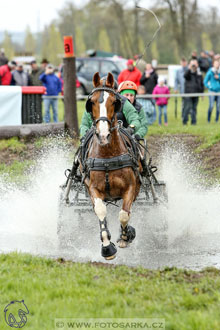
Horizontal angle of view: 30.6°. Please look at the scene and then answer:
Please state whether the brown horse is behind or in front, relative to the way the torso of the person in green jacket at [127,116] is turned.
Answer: in front

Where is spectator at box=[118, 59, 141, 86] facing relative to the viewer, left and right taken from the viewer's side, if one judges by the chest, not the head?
facing the viewer

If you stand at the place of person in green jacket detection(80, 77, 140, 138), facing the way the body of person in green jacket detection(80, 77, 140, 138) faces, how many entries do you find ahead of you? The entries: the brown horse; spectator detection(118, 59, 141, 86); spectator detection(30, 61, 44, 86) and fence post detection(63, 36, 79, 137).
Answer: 1

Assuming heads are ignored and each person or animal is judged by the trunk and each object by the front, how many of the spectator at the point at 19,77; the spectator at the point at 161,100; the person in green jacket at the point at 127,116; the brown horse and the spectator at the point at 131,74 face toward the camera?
5

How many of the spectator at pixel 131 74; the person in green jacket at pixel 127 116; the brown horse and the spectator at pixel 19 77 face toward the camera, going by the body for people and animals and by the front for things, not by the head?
4

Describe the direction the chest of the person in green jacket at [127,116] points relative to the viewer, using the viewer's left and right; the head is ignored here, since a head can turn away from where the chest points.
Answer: facing the viewer

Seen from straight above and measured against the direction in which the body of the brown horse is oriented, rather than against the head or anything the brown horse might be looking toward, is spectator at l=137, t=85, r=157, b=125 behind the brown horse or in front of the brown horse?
behind

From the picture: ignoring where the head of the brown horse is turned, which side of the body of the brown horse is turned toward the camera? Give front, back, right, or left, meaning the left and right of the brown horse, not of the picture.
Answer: front

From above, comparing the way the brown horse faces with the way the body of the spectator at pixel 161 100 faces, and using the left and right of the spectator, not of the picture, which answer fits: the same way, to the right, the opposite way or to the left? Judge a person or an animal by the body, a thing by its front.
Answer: the same way

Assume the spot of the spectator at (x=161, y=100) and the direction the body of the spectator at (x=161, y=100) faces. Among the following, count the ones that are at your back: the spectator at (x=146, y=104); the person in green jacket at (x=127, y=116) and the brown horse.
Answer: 0

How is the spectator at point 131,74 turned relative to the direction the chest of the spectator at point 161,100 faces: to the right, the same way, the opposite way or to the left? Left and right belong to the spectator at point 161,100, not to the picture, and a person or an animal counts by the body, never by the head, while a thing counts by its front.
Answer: the same way

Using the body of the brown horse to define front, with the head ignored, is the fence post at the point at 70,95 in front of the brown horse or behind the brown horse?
behind

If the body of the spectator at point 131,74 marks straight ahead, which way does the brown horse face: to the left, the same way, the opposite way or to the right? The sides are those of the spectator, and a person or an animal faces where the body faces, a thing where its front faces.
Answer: the same way

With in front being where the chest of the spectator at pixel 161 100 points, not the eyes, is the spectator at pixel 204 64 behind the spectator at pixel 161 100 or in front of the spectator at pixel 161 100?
behind

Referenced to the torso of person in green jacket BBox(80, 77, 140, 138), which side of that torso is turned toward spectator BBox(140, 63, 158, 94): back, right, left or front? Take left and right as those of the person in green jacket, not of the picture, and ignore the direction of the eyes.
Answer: back

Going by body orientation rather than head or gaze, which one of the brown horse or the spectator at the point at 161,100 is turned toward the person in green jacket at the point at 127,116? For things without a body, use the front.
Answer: the spectator
